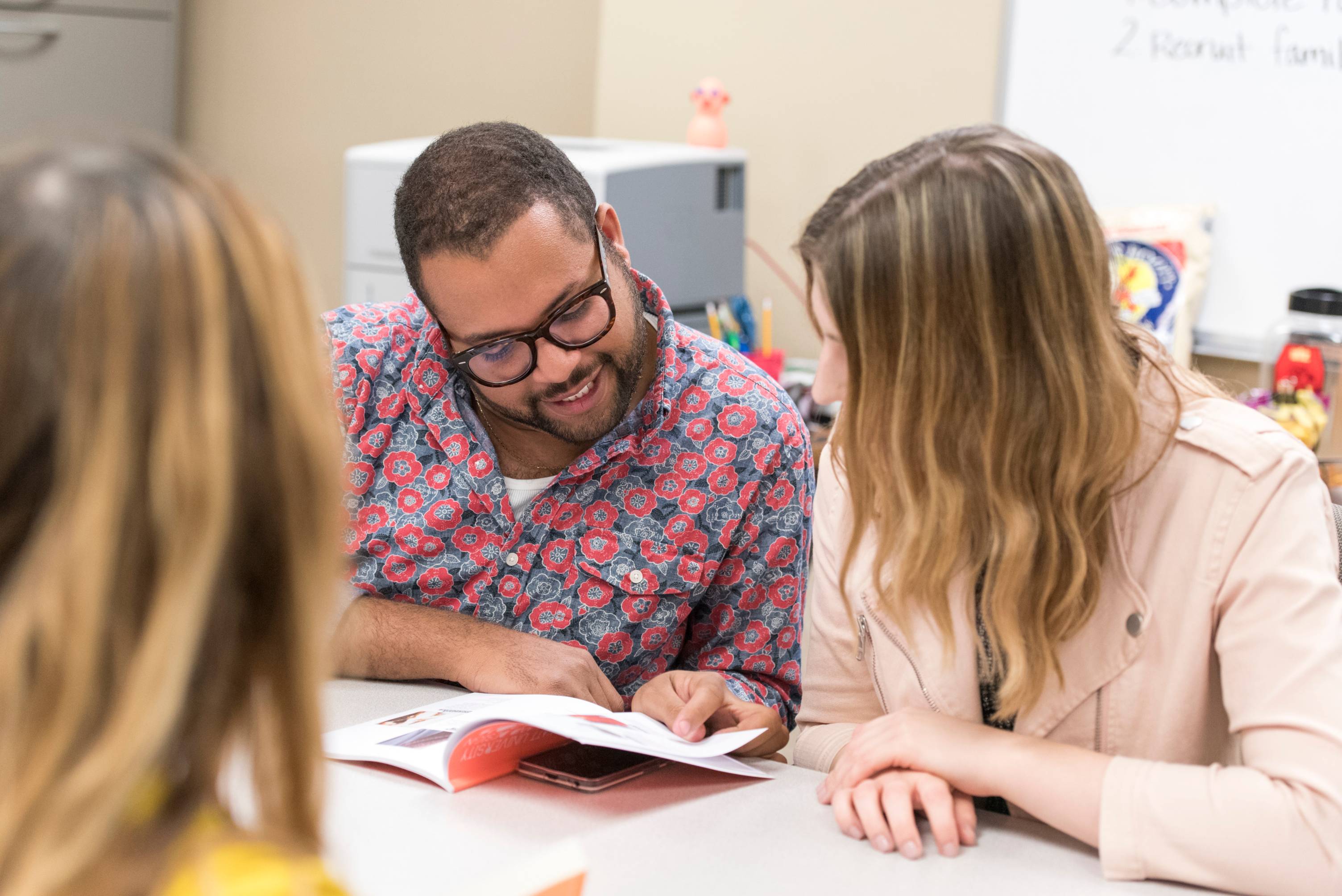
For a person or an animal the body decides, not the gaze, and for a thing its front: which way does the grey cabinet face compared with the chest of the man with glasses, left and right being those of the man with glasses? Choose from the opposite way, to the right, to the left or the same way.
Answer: the same way

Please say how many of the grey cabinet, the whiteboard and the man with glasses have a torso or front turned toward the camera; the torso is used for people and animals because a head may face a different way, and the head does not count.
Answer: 3

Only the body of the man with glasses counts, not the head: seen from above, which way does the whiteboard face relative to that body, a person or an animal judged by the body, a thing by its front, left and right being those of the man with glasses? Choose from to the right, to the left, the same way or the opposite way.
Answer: the same way

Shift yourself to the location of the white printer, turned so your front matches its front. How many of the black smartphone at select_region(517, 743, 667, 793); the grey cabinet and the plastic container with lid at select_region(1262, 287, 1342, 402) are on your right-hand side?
1

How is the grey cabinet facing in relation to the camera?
toward the camera

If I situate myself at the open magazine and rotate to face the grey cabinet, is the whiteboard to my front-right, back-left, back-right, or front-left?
front-right

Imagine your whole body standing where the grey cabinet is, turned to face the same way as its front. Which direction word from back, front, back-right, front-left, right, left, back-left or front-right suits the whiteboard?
front-left

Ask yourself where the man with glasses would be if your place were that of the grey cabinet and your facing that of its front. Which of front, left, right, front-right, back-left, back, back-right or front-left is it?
front

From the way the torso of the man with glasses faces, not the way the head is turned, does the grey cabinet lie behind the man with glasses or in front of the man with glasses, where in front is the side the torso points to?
behind

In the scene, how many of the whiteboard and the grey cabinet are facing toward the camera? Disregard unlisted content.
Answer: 2

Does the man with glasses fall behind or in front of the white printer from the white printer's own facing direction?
in front
